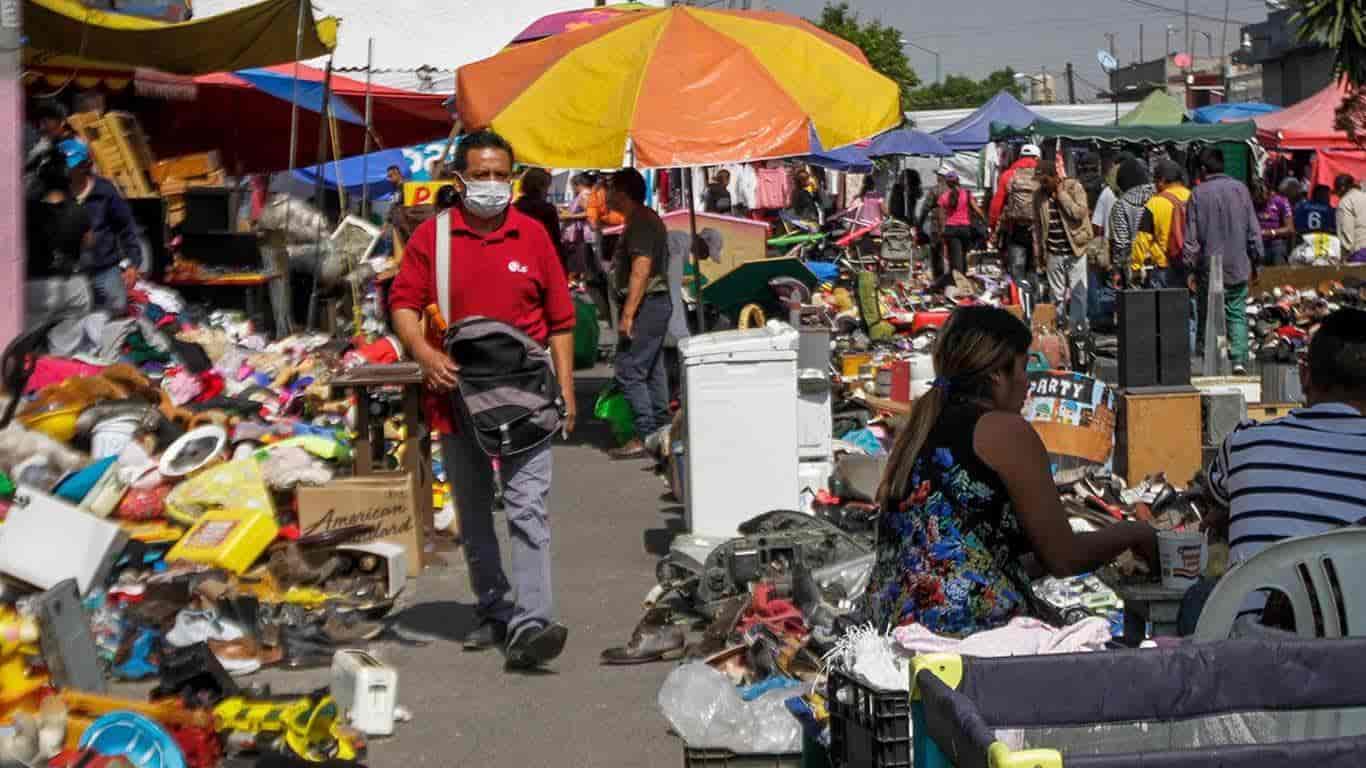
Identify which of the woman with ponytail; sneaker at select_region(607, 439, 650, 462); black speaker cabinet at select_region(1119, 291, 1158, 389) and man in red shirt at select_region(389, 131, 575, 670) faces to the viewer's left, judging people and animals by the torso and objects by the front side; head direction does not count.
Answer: the sneaker

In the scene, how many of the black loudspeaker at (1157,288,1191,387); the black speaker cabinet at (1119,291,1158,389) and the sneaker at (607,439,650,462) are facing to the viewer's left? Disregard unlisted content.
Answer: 1

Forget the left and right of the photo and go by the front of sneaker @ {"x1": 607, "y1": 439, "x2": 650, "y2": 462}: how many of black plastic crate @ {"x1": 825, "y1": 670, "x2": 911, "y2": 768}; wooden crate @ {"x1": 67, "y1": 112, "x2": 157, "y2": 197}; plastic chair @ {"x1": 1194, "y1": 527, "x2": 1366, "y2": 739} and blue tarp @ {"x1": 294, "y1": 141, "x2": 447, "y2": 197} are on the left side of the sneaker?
2

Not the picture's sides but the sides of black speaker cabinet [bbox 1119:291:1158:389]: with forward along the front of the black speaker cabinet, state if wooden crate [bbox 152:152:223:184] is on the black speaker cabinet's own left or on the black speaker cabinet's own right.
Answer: on the black speaker cabinet's own right

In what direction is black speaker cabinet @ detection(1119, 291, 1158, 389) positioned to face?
toward the camera

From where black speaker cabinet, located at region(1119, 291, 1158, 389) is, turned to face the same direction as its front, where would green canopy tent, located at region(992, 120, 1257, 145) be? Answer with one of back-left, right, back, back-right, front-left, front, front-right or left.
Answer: back

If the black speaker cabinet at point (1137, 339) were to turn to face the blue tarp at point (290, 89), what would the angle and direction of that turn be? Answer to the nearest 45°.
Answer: approximately 135° to its right

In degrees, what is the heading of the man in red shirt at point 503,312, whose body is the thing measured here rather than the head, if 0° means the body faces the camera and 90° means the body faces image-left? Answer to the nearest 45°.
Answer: approximately 0°

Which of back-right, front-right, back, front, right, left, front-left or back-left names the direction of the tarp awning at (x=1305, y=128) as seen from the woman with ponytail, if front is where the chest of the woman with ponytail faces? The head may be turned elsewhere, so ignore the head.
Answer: front-left

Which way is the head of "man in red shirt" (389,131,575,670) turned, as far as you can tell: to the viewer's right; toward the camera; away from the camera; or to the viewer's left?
toward the camera

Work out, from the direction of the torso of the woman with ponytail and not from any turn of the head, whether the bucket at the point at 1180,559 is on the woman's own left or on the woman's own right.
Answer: on the woman's own right

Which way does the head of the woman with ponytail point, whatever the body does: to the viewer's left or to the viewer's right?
to the viewer's right

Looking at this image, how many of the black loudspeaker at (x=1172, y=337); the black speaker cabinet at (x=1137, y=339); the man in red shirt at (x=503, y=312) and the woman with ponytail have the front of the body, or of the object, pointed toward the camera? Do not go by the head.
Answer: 3

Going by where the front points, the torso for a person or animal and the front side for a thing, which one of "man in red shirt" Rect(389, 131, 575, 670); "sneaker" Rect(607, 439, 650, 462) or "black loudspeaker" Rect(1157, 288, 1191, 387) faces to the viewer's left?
the sneaker

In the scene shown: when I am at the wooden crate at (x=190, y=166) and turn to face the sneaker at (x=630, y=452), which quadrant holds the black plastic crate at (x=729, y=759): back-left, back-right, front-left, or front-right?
front-right

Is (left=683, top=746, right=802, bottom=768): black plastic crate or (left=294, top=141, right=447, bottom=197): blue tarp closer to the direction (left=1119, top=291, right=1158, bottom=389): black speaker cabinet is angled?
the black plastic crate

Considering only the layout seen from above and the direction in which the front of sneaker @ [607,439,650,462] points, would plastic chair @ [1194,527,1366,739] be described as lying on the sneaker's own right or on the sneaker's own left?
on the sneaker's own left

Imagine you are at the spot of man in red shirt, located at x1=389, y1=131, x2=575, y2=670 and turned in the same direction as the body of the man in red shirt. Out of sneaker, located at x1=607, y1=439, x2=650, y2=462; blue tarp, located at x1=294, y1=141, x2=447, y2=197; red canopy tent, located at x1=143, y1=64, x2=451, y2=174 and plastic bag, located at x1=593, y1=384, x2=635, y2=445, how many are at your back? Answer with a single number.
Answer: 4

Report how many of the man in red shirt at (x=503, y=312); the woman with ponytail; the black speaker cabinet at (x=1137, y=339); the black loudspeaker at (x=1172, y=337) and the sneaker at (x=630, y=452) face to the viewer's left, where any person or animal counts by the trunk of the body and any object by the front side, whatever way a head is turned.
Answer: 1
